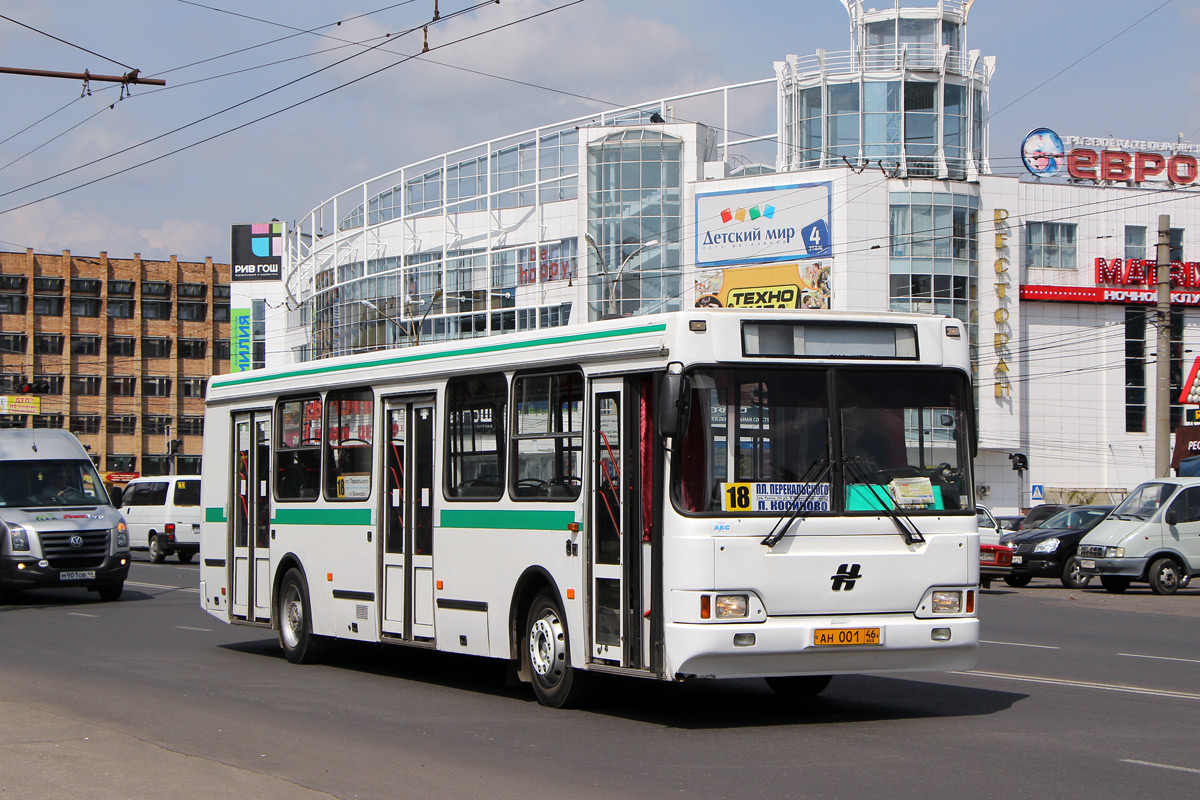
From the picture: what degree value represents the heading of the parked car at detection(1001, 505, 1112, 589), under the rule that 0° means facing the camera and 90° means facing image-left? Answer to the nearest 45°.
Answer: approximately 45°

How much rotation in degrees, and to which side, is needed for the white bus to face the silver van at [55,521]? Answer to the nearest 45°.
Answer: approximately 180°

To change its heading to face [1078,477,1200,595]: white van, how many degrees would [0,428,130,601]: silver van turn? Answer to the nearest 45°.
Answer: approximately 45° to its left

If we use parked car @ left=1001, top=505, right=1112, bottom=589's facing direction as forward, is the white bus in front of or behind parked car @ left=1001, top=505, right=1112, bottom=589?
in front

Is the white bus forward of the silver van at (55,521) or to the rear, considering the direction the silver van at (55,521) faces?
forward

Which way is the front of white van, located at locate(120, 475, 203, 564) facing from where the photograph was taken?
facing away from the viewer and to the left of the viewer

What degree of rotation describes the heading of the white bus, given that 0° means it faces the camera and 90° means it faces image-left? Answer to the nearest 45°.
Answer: approximately 315°

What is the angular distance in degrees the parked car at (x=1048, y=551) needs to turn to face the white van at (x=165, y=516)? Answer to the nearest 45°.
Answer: approximately 45° to its right

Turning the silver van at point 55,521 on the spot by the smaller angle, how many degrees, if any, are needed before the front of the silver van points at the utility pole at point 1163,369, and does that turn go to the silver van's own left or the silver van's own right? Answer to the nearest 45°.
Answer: approximately 45° to the silver van's own left

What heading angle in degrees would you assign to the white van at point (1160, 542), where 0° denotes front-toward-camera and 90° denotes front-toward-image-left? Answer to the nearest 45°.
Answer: approximately 45°

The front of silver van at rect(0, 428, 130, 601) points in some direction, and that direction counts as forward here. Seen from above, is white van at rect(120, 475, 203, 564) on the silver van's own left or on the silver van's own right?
on the silver van's own left

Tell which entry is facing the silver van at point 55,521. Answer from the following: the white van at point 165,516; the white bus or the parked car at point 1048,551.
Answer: the parked car
